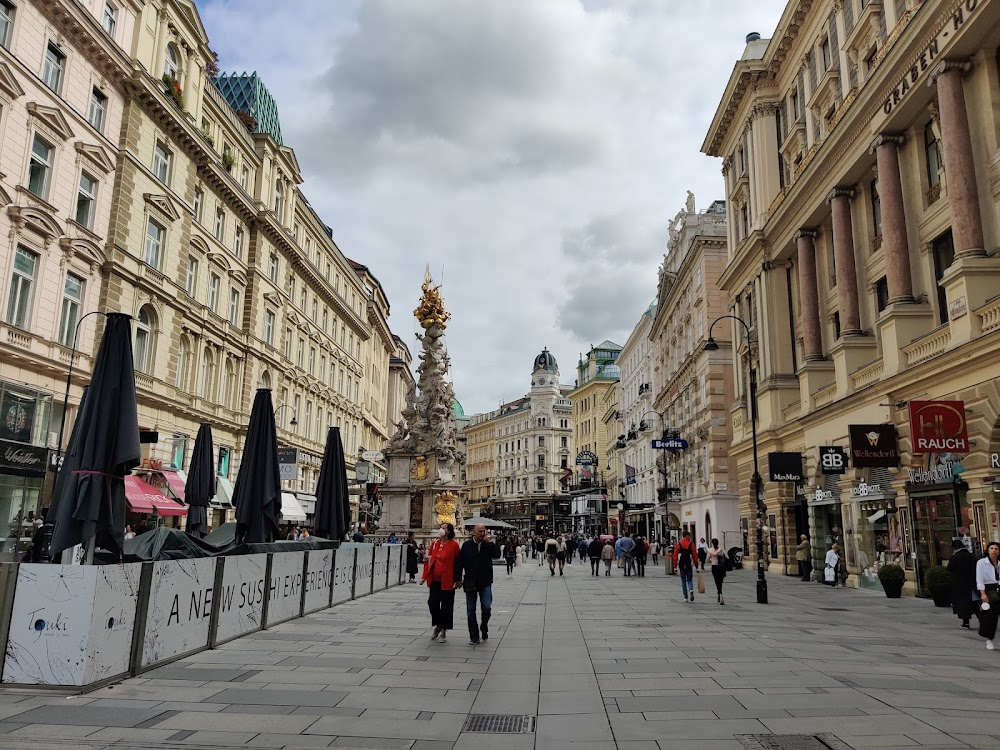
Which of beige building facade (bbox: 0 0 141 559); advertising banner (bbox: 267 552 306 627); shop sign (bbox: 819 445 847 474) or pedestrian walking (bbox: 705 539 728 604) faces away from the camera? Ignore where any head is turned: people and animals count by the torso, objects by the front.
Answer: the pedestrian walking

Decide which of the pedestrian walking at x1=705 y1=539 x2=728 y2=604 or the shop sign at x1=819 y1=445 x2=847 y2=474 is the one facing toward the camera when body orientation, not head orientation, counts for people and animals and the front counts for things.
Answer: the shop sign

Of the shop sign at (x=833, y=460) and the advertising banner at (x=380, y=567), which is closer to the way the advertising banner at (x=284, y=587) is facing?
the shop sign

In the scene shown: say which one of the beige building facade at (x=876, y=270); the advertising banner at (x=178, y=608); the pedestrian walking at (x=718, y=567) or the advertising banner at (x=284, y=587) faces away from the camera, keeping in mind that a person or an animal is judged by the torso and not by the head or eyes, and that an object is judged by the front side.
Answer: the pedestrian walking

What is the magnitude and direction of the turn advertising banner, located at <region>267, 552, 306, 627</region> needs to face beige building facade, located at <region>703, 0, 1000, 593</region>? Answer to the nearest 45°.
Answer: approximately 45° to its left

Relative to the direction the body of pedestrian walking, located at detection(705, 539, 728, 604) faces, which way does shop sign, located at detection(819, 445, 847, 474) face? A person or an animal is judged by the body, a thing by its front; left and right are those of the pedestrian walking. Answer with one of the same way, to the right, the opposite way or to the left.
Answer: the opposite way

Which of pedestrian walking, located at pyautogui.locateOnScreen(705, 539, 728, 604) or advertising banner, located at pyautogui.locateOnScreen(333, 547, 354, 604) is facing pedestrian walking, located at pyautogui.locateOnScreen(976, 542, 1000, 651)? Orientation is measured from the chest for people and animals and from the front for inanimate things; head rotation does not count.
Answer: the advertising banner

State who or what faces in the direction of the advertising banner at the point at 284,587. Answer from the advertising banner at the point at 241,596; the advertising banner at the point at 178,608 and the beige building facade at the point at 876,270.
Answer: the beige building facade

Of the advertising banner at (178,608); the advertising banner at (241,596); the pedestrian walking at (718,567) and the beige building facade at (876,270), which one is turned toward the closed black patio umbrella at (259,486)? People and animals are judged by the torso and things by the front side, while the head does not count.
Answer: the beige building facade

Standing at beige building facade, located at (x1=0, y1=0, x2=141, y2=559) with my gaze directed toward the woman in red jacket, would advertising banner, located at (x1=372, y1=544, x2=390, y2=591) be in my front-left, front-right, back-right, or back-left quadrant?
front-left

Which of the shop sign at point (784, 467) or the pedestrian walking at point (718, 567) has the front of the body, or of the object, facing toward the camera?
the shop sign

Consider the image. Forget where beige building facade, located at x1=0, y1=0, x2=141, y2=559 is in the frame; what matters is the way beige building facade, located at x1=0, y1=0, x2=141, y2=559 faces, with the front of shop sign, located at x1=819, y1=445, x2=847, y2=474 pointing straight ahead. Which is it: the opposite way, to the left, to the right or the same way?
to the left

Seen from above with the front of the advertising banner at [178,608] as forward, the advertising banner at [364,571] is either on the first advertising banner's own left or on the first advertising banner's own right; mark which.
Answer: on the first advertising banner's own left

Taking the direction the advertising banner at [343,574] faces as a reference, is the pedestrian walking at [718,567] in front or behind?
in front

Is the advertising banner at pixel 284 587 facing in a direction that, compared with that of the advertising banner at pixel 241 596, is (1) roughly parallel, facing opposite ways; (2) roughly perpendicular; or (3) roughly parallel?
roughly parallel

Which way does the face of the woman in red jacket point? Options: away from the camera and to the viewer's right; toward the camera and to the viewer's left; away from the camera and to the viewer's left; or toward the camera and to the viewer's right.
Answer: toward the camera and to the viewer's left

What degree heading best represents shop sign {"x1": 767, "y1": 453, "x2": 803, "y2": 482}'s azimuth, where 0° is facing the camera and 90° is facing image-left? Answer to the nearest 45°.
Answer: approximately 0°

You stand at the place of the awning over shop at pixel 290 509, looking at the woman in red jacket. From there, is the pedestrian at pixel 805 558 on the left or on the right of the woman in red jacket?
left

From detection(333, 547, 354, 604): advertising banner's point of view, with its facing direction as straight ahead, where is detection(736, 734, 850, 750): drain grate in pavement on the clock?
The drain grate in pavement is roughly at 1 o'clock from the advertising banner.

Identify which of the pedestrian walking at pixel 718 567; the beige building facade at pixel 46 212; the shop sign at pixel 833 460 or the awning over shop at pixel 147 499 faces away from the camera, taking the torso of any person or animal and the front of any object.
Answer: the pedestrian walking

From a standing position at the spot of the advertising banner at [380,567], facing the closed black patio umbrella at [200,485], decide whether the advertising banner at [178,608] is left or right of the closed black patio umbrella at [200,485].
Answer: left
